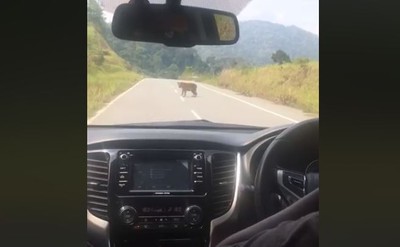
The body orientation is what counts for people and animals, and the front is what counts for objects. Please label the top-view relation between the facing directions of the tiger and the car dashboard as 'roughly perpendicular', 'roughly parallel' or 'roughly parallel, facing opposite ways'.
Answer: roughly perpendicular

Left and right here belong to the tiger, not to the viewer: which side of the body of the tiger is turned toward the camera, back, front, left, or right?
left

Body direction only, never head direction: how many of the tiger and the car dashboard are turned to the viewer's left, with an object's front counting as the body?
1

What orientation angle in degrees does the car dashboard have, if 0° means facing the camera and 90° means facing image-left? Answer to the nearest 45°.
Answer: approximately 0°
